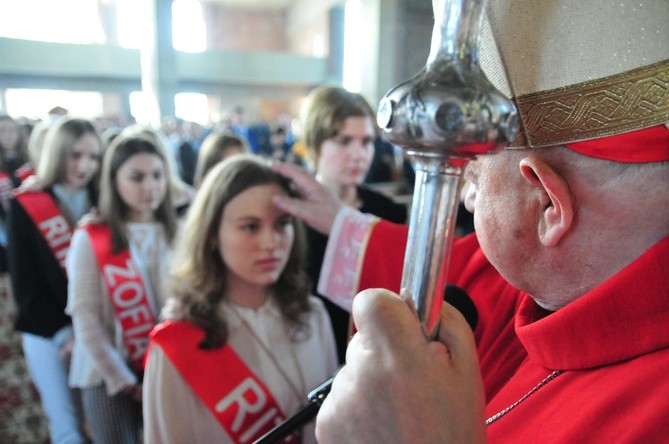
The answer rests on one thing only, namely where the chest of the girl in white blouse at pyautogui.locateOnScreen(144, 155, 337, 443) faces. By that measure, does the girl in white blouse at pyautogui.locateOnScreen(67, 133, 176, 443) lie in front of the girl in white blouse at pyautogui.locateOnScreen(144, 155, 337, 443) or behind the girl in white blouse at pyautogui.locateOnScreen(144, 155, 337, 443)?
behind

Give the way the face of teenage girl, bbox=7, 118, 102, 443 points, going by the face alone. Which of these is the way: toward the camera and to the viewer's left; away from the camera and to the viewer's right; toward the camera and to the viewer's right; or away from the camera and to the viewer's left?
toward the camera and to the viewer's right

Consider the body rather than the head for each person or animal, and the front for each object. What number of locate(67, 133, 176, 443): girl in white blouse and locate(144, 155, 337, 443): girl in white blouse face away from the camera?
0

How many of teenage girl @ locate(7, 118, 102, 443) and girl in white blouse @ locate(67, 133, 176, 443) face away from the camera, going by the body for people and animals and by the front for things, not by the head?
0

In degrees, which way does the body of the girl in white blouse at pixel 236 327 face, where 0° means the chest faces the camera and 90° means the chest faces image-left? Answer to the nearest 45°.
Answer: approximately 315°

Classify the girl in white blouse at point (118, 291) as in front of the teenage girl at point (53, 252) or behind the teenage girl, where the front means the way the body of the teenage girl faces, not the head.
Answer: in front

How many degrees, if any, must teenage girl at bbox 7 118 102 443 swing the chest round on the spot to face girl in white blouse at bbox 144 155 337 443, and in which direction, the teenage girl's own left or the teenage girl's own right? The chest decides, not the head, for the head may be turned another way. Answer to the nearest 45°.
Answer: approximately 45° to the teenage girl's own right

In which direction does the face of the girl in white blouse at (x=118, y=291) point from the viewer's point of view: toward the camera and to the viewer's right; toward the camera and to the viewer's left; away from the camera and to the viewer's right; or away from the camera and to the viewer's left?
toward the camera and to the viewer's right

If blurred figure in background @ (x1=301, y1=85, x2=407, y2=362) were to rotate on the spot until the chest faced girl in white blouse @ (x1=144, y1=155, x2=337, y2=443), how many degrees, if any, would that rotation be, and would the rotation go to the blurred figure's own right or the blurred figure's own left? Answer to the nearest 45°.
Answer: approximately 45° to the blurred figure's own right

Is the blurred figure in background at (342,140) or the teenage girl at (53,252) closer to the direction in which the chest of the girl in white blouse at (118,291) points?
the blurred figure in background

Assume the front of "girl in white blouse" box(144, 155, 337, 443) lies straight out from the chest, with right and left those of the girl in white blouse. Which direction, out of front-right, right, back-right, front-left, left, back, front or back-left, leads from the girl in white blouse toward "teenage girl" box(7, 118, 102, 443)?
back
